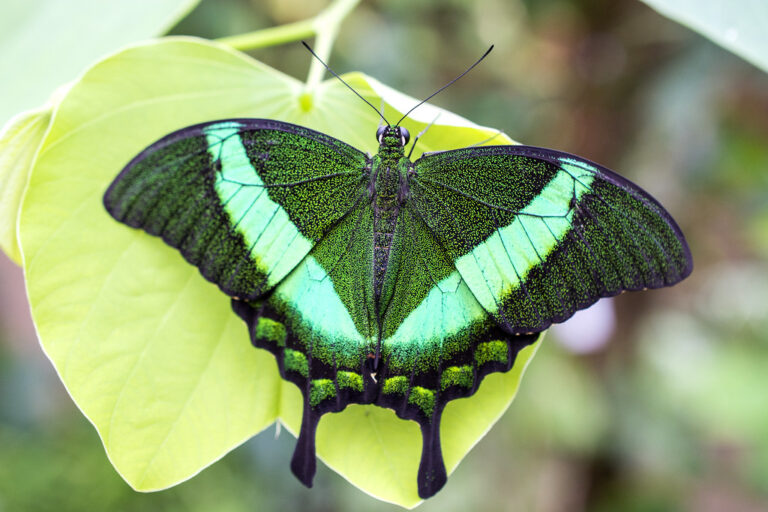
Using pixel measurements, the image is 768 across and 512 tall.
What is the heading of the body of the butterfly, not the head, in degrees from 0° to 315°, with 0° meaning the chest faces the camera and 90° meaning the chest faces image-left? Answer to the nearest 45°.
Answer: approximately 180°

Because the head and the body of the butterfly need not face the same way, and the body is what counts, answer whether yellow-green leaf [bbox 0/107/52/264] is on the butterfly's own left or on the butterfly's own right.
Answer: on the butterfly's own left

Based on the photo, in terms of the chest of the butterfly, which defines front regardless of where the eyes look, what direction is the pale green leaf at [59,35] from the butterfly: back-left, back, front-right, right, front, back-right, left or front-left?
left
